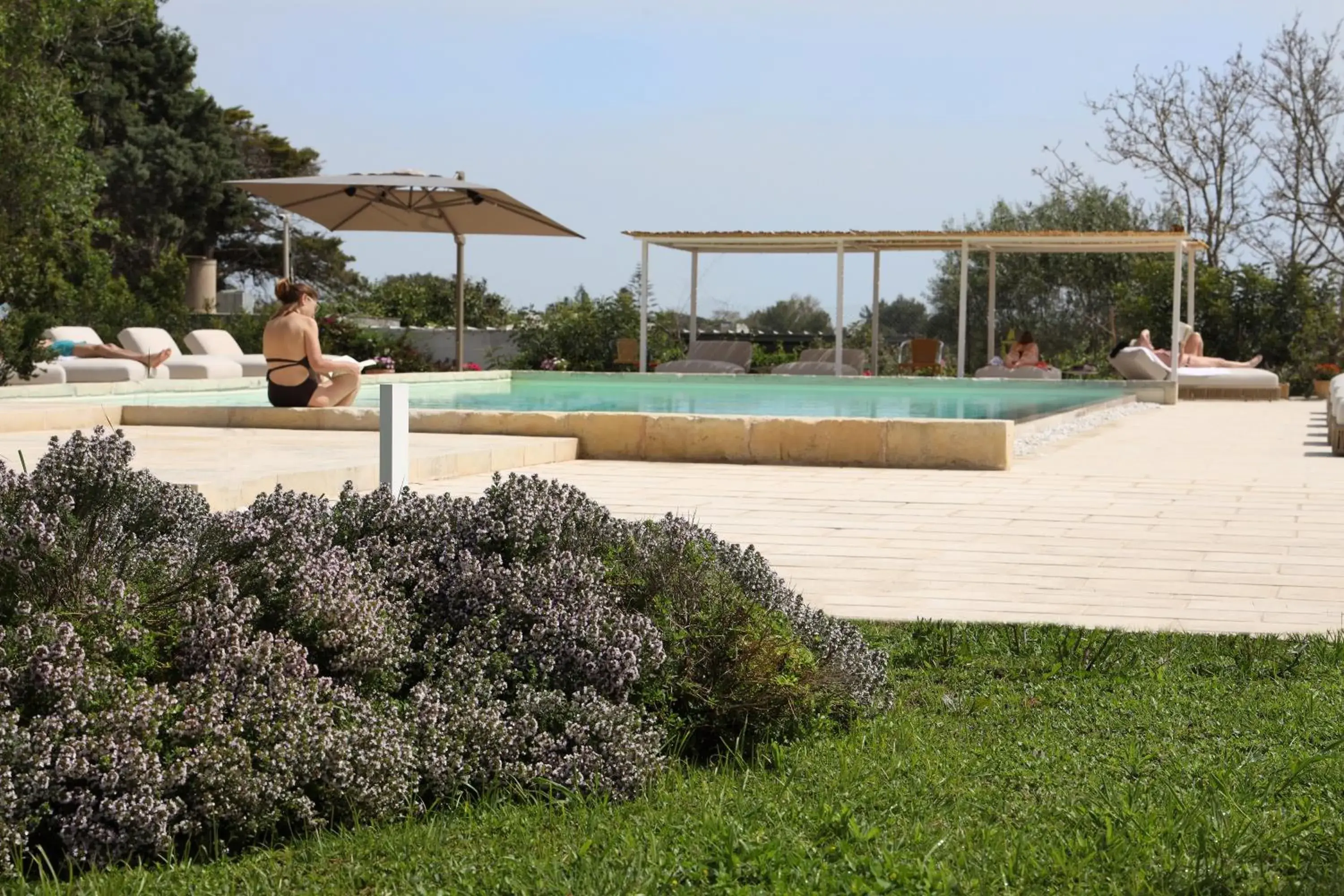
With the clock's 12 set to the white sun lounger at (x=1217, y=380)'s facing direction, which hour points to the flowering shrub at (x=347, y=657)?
The flowering shrub is roughly at 3 o'clock from the white sun lounger.

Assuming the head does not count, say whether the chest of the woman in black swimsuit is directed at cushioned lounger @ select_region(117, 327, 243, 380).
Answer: no

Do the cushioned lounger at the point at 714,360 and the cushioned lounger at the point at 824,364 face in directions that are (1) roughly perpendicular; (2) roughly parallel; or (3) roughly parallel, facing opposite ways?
roughly parallel

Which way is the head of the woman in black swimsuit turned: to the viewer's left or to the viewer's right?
to the viewer's right

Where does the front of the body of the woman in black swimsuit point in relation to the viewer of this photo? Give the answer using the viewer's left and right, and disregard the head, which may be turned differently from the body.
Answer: facing away from the viewer and to the right of the viewer

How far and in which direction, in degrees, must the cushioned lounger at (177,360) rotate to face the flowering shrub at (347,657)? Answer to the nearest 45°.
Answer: approximately 45° to its right

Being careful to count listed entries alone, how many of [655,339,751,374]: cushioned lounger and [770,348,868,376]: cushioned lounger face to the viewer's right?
0

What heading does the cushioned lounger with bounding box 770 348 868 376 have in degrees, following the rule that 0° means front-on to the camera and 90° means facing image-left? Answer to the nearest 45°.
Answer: approximately 45°

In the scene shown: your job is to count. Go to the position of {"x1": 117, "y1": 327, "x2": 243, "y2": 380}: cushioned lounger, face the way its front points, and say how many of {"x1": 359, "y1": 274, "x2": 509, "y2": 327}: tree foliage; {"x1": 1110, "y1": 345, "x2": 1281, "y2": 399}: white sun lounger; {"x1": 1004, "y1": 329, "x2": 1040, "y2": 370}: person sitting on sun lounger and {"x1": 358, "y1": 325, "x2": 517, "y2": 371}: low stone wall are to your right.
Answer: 0

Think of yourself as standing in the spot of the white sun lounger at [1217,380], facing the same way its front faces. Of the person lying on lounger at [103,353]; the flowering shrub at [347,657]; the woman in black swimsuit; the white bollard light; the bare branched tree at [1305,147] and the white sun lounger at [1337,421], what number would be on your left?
1

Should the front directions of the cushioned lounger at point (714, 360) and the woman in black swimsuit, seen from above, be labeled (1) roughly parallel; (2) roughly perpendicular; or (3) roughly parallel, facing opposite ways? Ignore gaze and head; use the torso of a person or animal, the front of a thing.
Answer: roughly parallel, facing opposite ways

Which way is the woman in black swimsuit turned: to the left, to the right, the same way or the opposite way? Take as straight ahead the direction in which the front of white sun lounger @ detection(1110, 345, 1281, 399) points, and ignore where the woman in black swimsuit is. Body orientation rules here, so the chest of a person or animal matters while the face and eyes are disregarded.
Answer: to the left

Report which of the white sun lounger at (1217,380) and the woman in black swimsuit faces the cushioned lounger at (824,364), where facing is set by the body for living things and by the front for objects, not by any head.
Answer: the woman in black swimsuit

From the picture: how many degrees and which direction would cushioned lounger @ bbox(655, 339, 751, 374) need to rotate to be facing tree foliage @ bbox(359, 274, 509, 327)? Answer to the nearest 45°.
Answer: approximately 90° to its right

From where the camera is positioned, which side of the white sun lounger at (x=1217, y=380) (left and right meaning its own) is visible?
right

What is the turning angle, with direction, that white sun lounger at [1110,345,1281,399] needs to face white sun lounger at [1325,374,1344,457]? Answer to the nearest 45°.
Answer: approximately 90° to its right

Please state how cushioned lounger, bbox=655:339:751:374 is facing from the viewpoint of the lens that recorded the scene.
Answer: facing the viewer and to the left of the viewer

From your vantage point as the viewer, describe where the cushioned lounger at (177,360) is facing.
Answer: facing the viewer and to the right of the viewer

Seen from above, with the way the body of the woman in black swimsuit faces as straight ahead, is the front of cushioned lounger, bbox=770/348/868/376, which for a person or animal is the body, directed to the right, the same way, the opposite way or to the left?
the opposite way

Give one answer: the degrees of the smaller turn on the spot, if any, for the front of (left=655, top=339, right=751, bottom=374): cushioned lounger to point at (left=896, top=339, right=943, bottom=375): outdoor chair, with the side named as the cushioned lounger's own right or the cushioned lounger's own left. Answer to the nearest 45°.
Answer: approximately 135° to the cushioned lounger's own left
